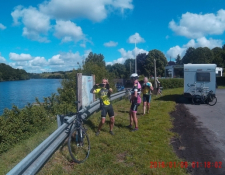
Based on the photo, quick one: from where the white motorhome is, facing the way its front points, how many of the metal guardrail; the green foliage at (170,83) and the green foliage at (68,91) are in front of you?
1

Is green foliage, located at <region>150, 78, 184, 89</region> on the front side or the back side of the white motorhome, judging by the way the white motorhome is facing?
on the front side

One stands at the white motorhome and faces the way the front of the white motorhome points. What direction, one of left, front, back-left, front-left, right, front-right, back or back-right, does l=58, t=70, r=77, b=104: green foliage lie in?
back-left

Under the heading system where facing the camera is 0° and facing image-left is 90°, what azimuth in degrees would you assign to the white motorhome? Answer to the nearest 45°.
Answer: approximately 180°

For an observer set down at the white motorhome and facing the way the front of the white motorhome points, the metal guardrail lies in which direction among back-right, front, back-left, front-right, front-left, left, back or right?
back

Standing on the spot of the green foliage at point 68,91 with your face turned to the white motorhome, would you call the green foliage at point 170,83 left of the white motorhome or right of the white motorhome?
left

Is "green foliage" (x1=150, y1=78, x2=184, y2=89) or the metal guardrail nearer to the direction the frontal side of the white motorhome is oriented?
the green foliage
